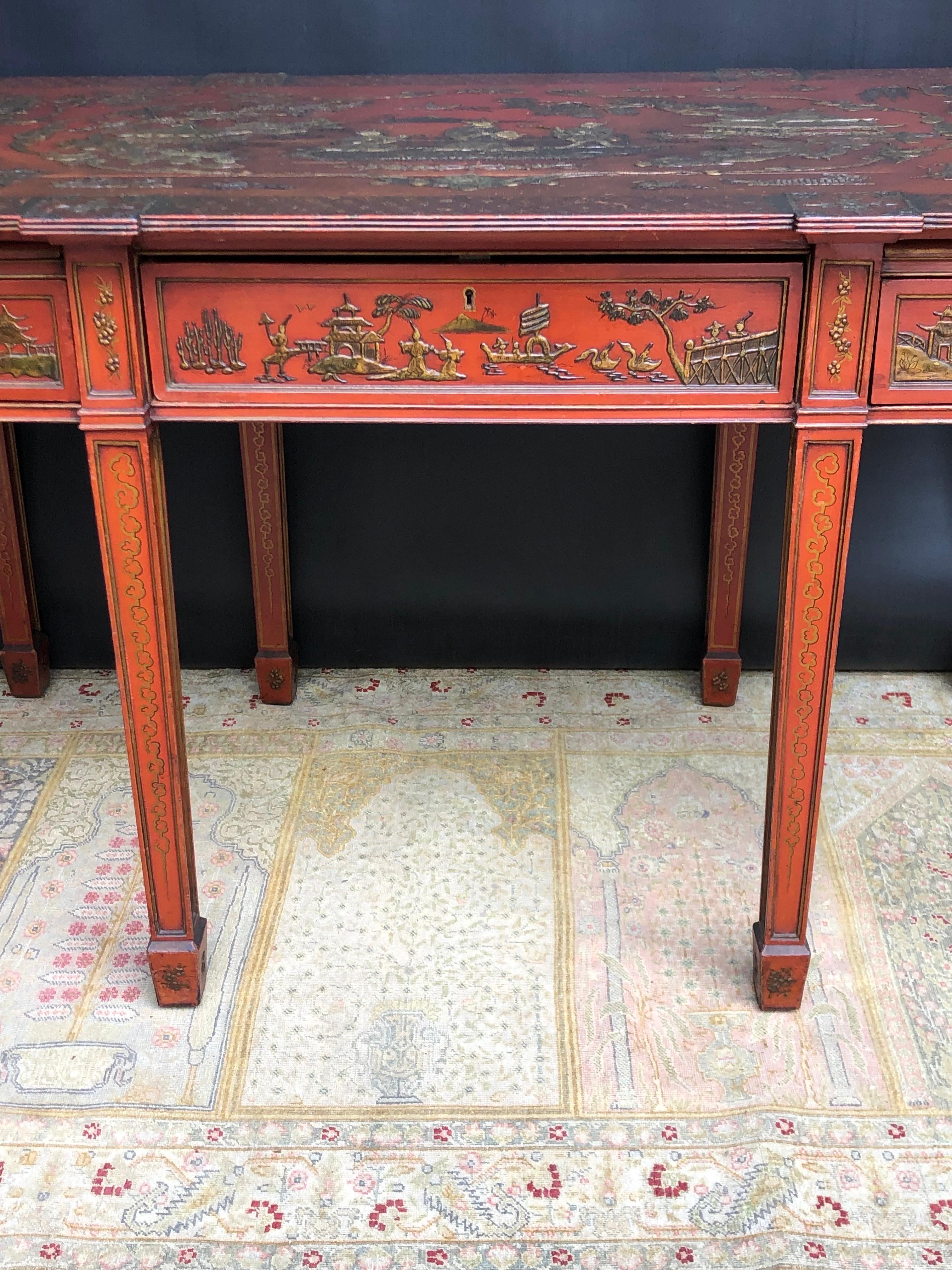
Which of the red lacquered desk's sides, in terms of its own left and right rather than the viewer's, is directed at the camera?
front
